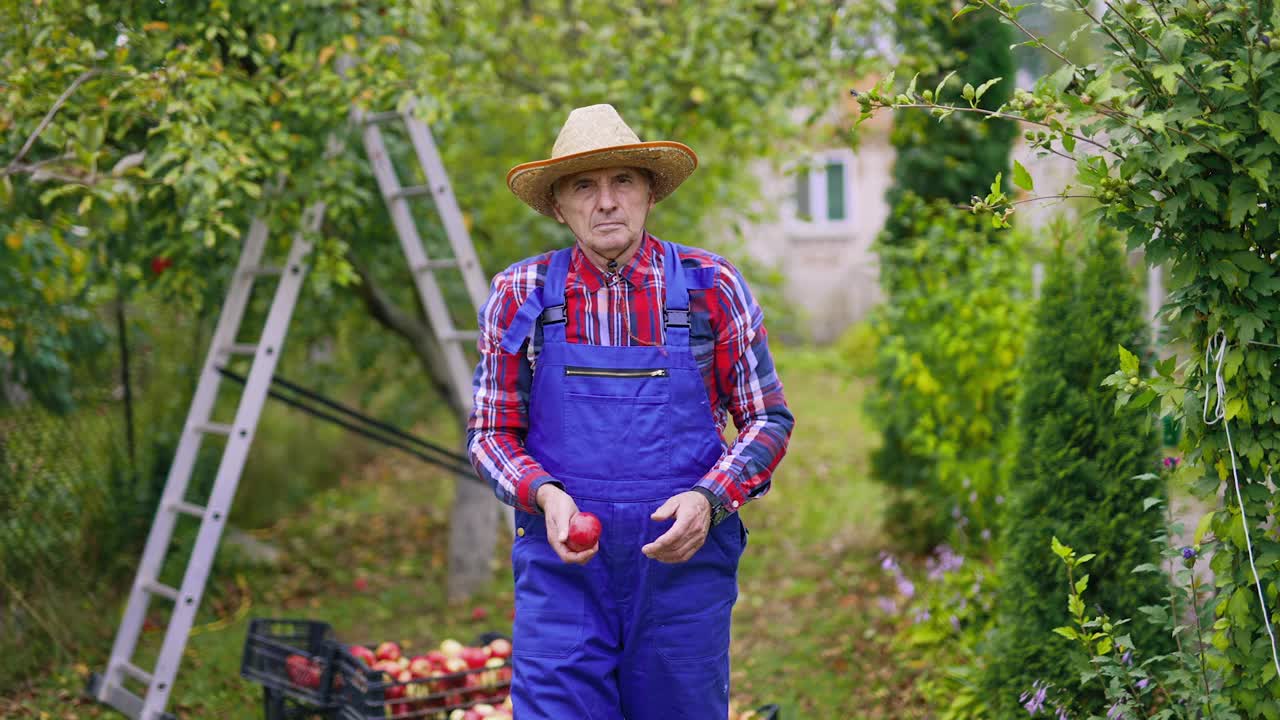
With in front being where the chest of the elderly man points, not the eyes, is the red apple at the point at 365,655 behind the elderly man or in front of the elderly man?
behind

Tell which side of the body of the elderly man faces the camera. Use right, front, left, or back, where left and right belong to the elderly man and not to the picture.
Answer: front

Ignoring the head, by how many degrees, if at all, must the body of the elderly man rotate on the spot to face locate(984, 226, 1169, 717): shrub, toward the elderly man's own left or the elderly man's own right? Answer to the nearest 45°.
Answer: approximately 135° to the elderly man's own left

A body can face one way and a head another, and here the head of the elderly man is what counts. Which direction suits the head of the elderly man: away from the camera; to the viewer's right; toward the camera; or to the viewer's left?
toward the camera

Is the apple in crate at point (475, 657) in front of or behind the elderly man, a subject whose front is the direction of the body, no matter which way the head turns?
behind

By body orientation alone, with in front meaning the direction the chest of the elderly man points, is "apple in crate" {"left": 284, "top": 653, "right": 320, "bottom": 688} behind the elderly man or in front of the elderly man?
behind

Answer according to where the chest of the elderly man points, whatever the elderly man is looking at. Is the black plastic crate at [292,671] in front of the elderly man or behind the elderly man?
behind

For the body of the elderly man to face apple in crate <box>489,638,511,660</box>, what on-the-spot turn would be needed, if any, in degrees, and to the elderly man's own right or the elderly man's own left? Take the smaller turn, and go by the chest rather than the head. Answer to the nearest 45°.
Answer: approximately 180°

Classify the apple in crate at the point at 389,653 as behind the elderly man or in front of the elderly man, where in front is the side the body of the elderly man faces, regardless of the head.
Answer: behind

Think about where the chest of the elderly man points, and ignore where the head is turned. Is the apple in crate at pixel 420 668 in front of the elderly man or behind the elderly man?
behind
